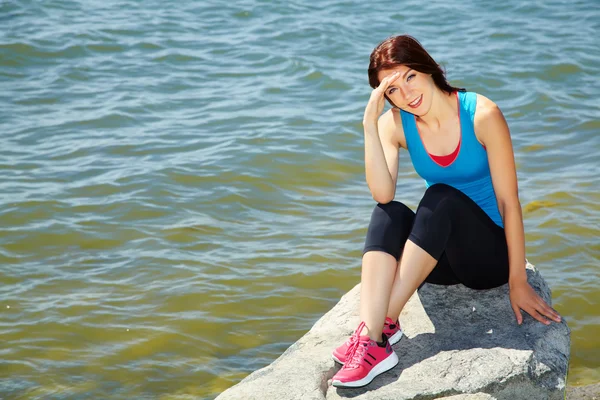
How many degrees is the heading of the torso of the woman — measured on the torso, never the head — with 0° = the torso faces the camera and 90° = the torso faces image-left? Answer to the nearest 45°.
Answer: approximately 45°
